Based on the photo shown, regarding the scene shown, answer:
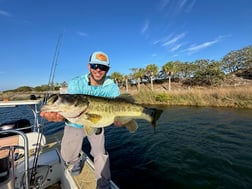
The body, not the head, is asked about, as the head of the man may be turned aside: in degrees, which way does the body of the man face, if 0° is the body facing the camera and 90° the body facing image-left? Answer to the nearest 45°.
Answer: approximately 0°
